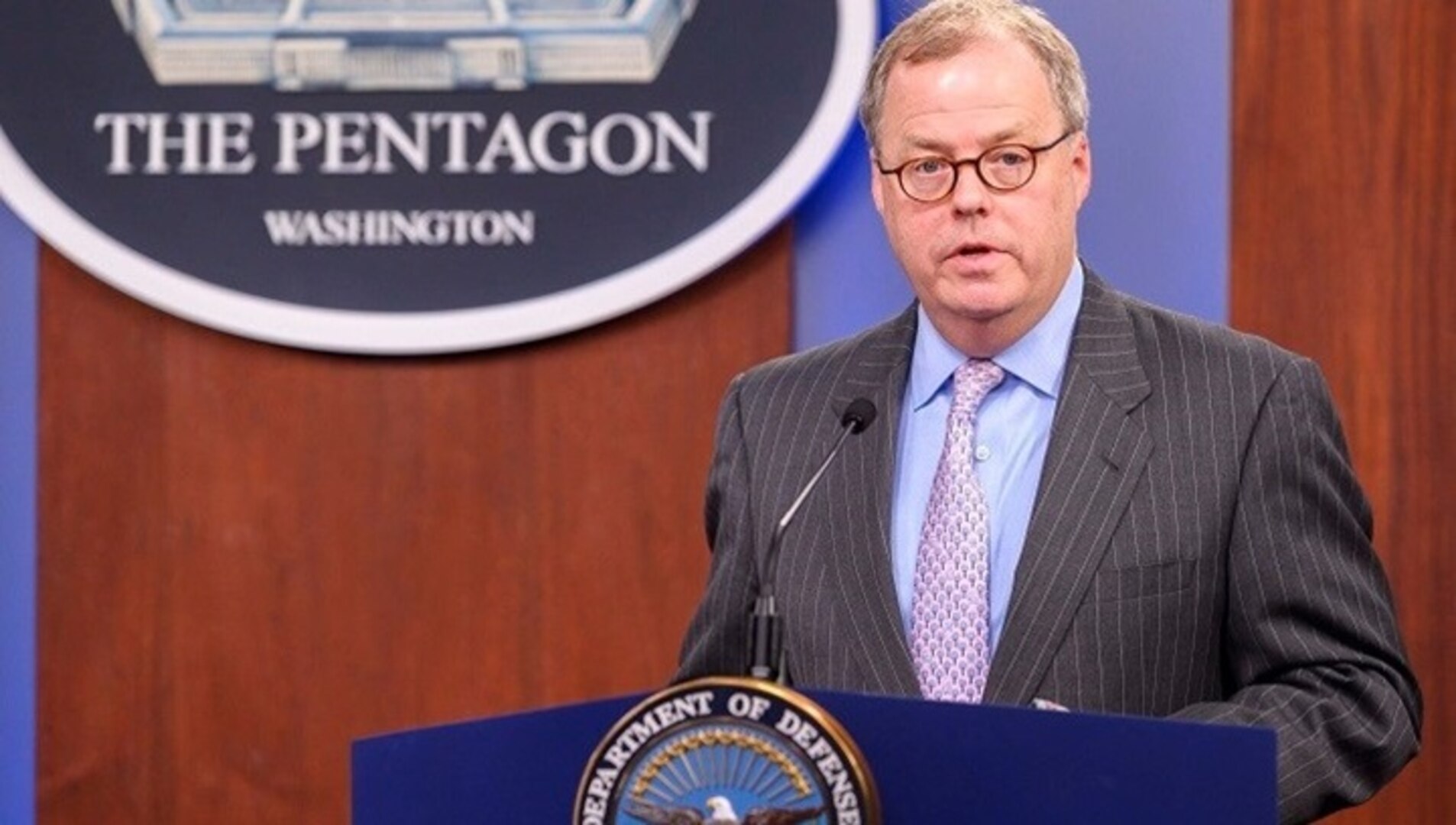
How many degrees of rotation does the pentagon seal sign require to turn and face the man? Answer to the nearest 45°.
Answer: approximately 45° to its left

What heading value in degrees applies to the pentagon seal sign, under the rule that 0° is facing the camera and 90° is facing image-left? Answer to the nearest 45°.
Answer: approximately 0°
